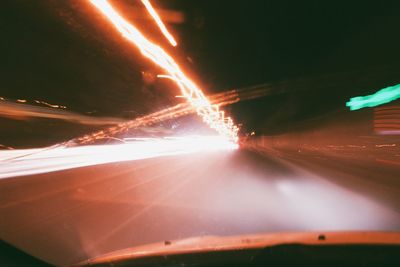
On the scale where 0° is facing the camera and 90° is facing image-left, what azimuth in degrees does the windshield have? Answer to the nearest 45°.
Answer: approximately 180°
